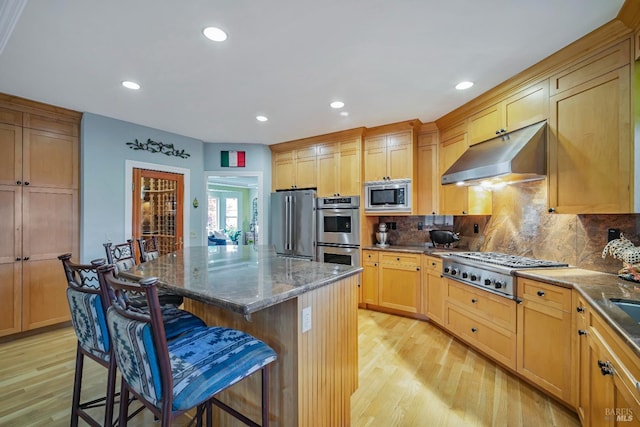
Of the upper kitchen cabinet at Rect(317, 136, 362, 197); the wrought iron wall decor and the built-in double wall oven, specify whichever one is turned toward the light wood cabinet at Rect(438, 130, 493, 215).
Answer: the wrought iron wall decor

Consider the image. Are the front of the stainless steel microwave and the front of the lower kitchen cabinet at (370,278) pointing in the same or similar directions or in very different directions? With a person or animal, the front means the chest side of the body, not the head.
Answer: same or similar directions

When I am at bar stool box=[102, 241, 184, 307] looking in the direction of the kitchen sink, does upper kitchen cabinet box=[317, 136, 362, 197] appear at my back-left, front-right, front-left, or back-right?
front-left

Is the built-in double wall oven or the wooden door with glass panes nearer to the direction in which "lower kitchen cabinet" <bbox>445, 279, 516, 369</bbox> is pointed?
the wooden door with glass panes

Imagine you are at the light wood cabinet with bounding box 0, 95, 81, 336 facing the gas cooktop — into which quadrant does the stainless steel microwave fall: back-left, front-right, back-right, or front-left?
front-left

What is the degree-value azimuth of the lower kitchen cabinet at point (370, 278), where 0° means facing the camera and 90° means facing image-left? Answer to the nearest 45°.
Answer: approximately 0°

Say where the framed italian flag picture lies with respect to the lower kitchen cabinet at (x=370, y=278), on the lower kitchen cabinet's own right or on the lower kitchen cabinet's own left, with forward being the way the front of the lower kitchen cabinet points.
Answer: on the lower kitchen cabinet's own right

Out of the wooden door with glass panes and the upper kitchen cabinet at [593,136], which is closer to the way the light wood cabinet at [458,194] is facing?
the wooden door with glass panes

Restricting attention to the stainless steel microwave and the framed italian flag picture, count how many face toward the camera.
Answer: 2

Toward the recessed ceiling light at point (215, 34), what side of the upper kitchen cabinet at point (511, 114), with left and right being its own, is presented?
front

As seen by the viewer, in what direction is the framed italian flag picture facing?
toward the camera

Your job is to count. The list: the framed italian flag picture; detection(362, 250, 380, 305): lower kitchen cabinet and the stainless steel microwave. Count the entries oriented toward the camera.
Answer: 3

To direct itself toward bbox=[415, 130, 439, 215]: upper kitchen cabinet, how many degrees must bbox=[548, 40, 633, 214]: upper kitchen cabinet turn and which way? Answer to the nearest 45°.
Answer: approximately 90° to its right

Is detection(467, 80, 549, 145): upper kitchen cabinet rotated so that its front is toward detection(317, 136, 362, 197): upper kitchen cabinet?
no

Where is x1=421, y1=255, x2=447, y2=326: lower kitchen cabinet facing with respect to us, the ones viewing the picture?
facing the viewer and to the left of the viewer

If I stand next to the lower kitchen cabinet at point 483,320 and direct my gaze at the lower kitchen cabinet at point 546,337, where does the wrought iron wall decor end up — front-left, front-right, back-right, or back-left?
back-right

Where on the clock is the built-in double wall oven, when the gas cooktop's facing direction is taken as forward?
The built-in double wall oven is roughly at 2 o'clock from the gas cooktop.

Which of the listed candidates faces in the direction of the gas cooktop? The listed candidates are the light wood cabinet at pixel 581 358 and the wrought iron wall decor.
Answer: the wrought iron wall decor

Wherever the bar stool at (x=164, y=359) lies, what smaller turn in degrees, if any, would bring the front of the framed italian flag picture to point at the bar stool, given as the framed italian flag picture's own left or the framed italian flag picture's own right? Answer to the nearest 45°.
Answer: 0° — it already faces it

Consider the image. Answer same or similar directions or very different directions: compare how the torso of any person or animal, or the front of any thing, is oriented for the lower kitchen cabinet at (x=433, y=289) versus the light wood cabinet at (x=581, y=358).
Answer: same or similar directions

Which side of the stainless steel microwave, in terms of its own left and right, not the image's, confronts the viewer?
front
